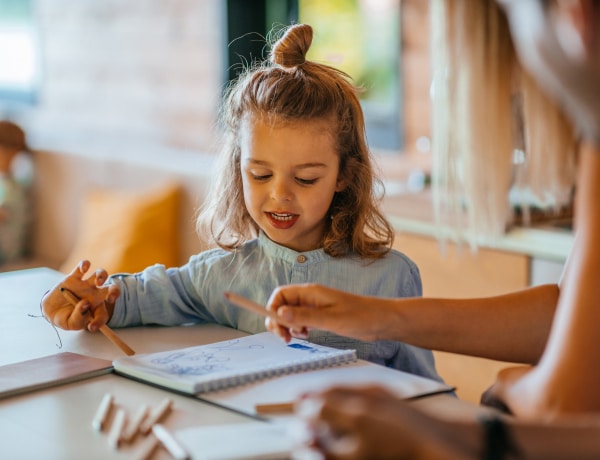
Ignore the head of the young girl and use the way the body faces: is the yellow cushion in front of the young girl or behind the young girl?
behind

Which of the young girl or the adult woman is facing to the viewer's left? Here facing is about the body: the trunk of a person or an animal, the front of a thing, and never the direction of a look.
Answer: the adult woman

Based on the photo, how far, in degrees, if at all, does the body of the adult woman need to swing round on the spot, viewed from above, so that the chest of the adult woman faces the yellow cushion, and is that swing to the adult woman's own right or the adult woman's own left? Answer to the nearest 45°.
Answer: approximately 45° to the adult woman's own right

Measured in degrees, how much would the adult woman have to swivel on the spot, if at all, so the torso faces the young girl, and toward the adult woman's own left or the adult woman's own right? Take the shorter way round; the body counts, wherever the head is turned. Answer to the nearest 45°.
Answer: approximately 45° to the adult woman's own right

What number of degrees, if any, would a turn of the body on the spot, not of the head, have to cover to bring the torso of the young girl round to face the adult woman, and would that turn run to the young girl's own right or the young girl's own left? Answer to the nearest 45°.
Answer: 0° — they already face them

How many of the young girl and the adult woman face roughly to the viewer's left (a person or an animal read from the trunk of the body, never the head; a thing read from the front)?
1

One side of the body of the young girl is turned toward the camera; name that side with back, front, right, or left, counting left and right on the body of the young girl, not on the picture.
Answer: front

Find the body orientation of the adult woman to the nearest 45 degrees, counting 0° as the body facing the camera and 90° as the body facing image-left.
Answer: approximately 90°

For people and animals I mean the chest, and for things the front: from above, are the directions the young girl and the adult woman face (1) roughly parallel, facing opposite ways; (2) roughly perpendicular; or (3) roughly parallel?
roughly perpendicular
